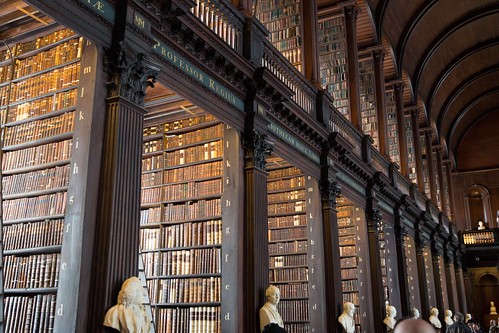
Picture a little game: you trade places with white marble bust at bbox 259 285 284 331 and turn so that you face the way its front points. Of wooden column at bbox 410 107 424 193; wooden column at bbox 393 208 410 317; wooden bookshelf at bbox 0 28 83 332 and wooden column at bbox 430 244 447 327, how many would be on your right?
1

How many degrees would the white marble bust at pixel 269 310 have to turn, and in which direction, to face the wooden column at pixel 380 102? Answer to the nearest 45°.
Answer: approximately 90° to its left

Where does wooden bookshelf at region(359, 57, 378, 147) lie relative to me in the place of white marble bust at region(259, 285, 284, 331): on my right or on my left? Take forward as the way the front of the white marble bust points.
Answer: on my left

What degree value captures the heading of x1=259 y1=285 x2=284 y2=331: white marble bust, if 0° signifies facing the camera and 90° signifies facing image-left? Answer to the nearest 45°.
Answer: approximately 315°

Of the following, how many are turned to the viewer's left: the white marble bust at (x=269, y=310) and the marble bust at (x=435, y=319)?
0

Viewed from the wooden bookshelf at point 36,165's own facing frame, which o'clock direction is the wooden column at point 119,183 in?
The wooden column is roughly at 9 o'clock from the wooden bookshelf.

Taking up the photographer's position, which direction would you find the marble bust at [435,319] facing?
facing the viewer and to the right of the viewer
